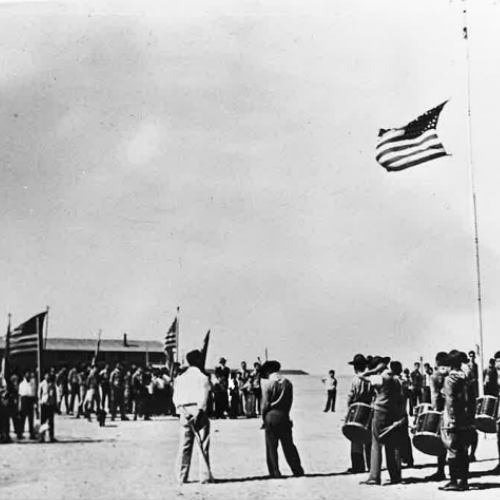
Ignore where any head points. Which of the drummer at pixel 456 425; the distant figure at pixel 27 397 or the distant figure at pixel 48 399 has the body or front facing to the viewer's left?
the drummer

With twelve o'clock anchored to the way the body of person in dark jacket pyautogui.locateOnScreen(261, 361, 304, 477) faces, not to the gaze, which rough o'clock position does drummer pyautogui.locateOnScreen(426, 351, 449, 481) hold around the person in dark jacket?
The drummer is roughly at 4 o'clock from the person in dark jacket.

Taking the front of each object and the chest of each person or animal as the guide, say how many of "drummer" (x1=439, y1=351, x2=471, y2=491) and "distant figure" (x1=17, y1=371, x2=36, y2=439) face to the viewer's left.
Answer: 1

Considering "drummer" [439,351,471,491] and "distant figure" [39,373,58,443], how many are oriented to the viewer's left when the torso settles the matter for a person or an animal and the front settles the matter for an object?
1

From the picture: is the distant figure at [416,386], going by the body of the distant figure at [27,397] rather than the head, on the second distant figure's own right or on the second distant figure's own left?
on the second distant figure's own left

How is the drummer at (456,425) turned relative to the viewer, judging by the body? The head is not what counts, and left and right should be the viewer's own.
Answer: facing to the left of the viewer
